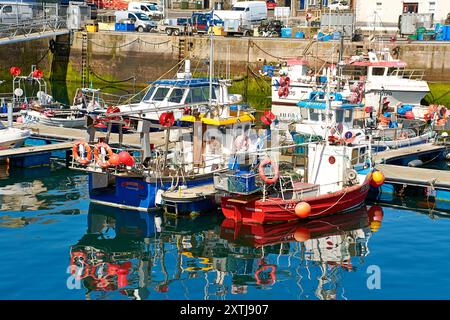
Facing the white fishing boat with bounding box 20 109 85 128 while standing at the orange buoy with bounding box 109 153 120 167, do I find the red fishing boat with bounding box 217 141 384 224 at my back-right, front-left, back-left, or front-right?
back-right

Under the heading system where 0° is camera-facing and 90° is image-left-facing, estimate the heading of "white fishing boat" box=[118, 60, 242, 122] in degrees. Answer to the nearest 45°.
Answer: approximately 45°

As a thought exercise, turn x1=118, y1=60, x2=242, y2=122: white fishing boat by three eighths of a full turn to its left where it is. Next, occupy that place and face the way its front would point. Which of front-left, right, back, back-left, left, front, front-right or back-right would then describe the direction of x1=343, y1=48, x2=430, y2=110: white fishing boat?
front-left

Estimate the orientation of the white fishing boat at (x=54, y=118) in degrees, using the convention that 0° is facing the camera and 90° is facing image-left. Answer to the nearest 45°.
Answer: approximately 90°

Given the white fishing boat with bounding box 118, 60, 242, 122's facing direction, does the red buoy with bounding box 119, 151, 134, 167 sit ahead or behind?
ahead

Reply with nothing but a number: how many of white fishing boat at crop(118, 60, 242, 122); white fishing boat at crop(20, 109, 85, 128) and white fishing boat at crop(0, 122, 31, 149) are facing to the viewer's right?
1
